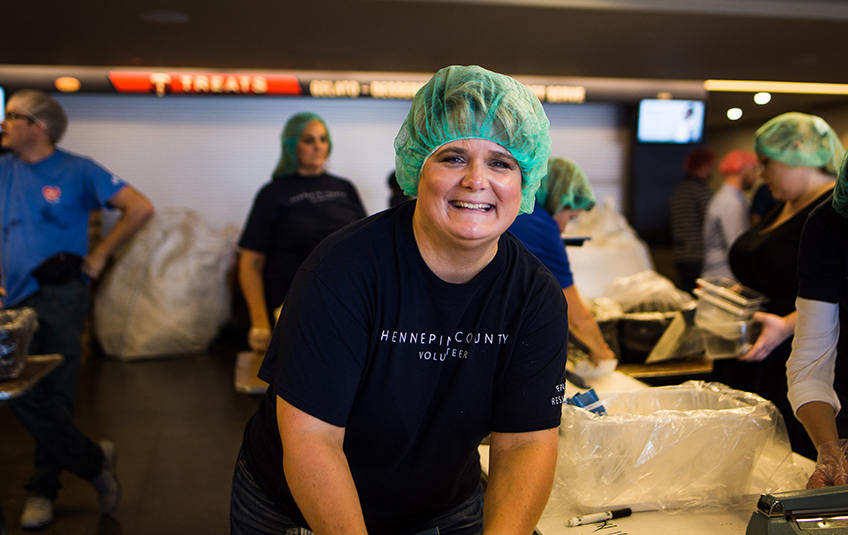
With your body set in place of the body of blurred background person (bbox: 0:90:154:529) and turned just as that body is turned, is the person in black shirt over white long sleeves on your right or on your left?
on your left

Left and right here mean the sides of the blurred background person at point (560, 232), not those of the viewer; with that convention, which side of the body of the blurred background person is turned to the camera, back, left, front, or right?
right

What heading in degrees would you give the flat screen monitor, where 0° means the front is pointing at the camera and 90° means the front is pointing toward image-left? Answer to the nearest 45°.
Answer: approximately 0°

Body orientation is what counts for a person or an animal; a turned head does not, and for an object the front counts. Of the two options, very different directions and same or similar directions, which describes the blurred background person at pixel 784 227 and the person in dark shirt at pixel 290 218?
very different directions

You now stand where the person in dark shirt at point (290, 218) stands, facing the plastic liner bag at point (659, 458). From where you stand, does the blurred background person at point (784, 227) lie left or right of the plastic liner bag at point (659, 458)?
left

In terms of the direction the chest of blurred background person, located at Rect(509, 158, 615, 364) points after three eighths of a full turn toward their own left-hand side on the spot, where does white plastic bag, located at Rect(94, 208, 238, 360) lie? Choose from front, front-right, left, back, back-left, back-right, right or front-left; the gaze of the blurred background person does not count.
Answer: front

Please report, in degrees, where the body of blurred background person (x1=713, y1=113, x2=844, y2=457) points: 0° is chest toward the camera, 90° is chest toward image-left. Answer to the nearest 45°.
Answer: approximately 90°

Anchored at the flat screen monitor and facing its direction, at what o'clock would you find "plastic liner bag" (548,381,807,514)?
The plastic liner bag is roughly at 12 o'clock from the flat screen monitor.

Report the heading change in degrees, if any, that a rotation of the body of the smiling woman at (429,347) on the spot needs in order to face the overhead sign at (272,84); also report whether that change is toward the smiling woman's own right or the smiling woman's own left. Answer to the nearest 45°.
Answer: approximately 180°
